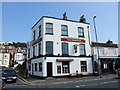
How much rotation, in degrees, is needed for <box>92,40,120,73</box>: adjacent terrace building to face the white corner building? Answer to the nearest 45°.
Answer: approximately 45° to its right

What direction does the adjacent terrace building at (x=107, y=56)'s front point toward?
toward the camera
